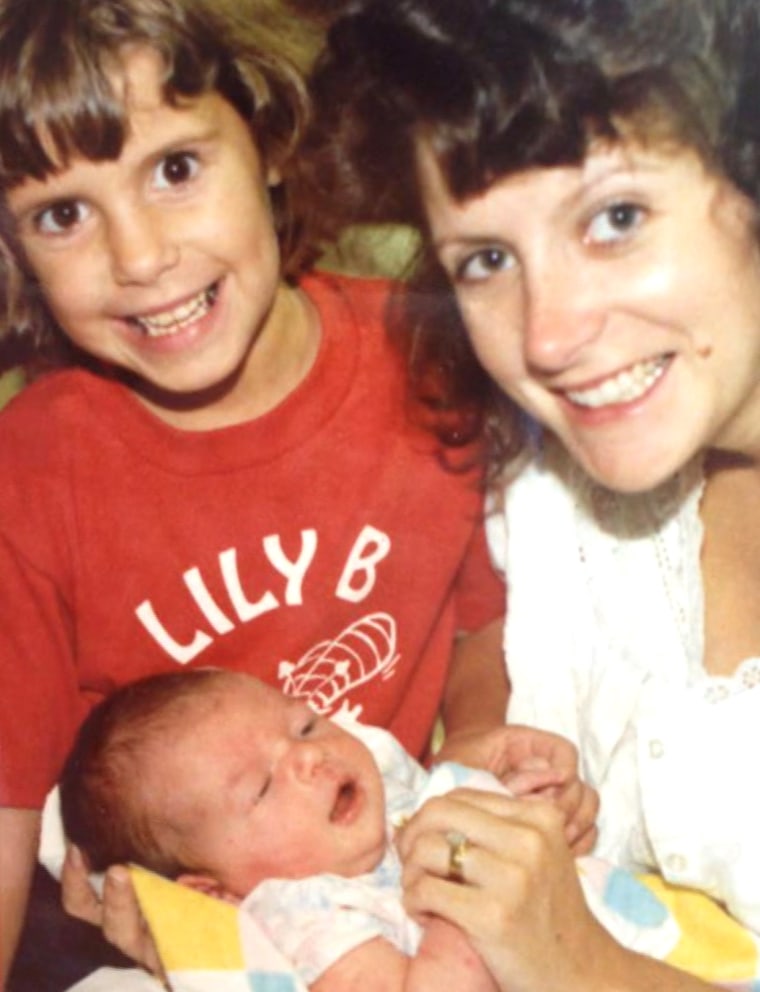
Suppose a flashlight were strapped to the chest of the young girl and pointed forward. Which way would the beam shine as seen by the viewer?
toward the camera
